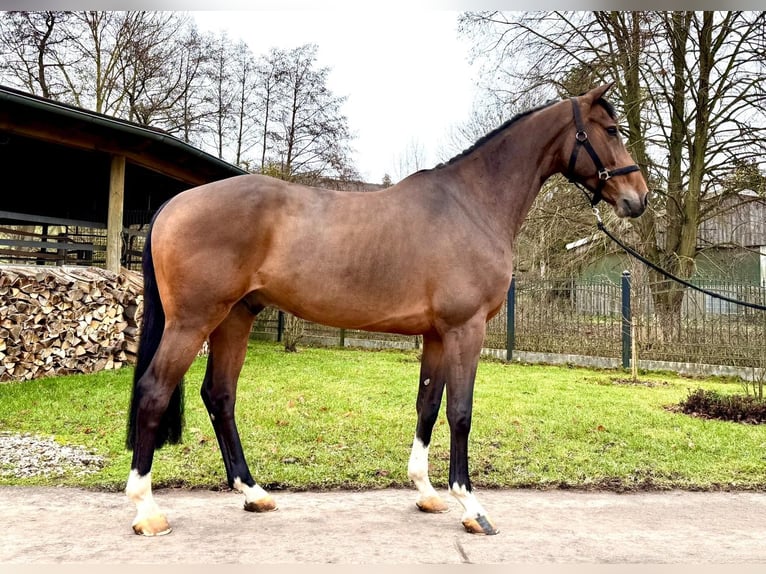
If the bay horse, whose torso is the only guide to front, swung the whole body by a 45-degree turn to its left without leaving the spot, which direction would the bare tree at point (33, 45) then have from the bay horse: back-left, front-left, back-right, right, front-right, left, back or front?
left

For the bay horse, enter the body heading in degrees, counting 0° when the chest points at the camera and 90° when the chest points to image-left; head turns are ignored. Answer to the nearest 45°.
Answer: approximately 270°

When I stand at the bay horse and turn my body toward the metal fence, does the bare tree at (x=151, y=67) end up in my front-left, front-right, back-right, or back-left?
front-left

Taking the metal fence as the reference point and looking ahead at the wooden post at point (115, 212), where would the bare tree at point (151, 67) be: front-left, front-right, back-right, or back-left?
front-right

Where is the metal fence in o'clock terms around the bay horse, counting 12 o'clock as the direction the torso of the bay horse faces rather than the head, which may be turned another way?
The metal fence is roughly at 10 o'clock from the bay horse.

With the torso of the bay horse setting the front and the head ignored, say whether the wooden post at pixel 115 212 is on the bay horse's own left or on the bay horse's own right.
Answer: on the bay horse's own left

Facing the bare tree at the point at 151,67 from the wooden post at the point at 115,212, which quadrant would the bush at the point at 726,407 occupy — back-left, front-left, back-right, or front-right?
back-right

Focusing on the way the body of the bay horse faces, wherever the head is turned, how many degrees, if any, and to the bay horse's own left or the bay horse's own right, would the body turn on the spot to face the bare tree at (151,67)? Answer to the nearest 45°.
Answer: approximately 135° to the bay horse's own left
